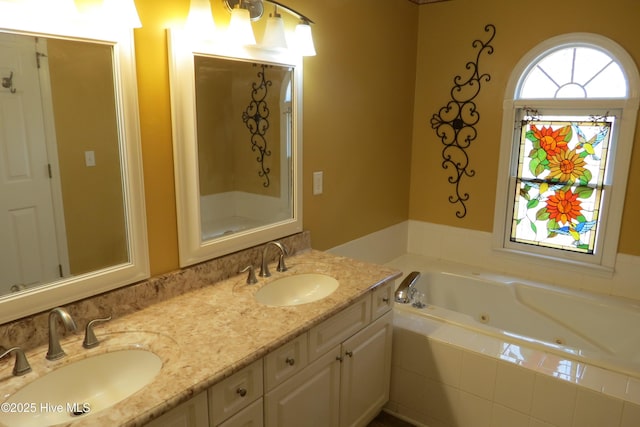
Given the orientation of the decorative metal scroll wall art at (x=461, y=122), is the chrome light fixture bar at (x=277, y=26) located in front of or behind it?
in front

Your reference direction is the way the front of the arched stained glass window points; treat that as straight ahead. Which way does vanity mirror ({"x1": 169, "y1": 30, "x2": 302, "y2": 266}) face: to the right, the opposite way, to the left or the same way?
to the left

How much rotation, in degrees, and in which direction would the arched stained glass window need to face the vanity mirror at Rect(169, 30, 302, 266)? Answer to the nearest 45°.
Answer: approximately 45° to its right

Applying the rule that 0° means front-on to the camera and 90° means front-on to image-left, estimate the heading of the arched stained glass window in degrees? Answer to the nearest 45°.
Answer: approximately 0°

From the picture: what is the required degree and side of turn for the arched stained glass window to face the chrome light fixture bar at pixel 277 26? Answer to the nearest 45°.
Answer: approximately 45° to its right

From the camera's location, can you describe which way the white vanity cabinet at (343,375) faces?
facing the viewer and to the right of the viewer
